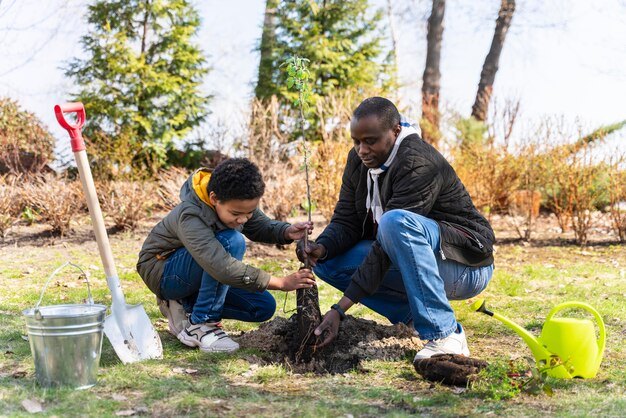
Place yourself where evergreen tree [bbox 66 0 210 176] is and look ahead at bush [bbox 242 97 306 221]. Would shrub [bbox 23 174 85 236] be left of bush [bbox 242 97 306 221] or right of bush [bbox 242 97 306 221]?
right

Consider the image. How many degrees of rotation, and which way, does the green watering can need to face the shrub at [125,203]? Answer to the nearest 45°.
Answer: approximately 45° to its right

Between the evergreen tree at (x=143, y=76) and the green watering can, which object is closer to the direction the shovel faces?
the green watering can

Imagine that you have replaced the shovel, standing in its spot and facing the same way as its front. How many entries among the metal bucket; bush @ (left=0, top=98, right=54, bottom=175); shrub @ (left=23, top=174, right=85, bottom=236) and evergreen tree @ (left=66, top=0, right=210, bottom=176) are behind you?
3

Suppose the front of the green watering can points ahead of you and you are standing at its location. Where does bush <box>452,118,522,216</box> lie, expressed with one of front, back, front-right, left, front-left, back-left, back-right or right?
right

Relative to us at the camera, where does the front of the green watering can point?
facing to the left of the viewer

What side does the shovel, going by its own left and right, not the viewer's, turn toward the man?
left

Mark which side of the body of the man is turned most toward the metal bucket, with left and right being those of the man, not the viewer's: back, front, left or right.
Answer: front

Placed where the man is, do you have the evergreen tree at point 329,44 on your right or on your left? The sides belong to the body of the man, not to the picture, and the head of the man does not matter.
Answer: on your right

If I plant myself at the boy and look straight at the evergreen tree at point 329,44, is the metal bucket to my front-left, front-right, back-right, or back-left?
back-left

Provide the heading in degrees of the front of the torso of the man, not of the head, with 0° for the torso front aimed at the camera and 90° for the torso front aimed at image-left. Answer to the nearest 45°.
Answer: approximately 45°

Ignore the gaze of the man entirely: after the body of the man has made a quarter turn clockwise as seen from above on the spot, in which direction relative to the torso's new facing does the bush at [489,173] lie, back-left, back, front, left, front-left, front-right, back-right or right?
front-right

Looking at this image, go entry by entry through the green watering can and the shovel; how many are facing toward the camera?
1

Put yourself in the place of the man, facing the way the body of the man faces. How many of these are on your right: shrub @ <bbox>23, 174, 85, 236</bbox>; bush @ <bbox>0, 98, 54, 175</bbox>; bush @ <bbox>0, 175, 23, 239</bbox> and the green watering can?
3
